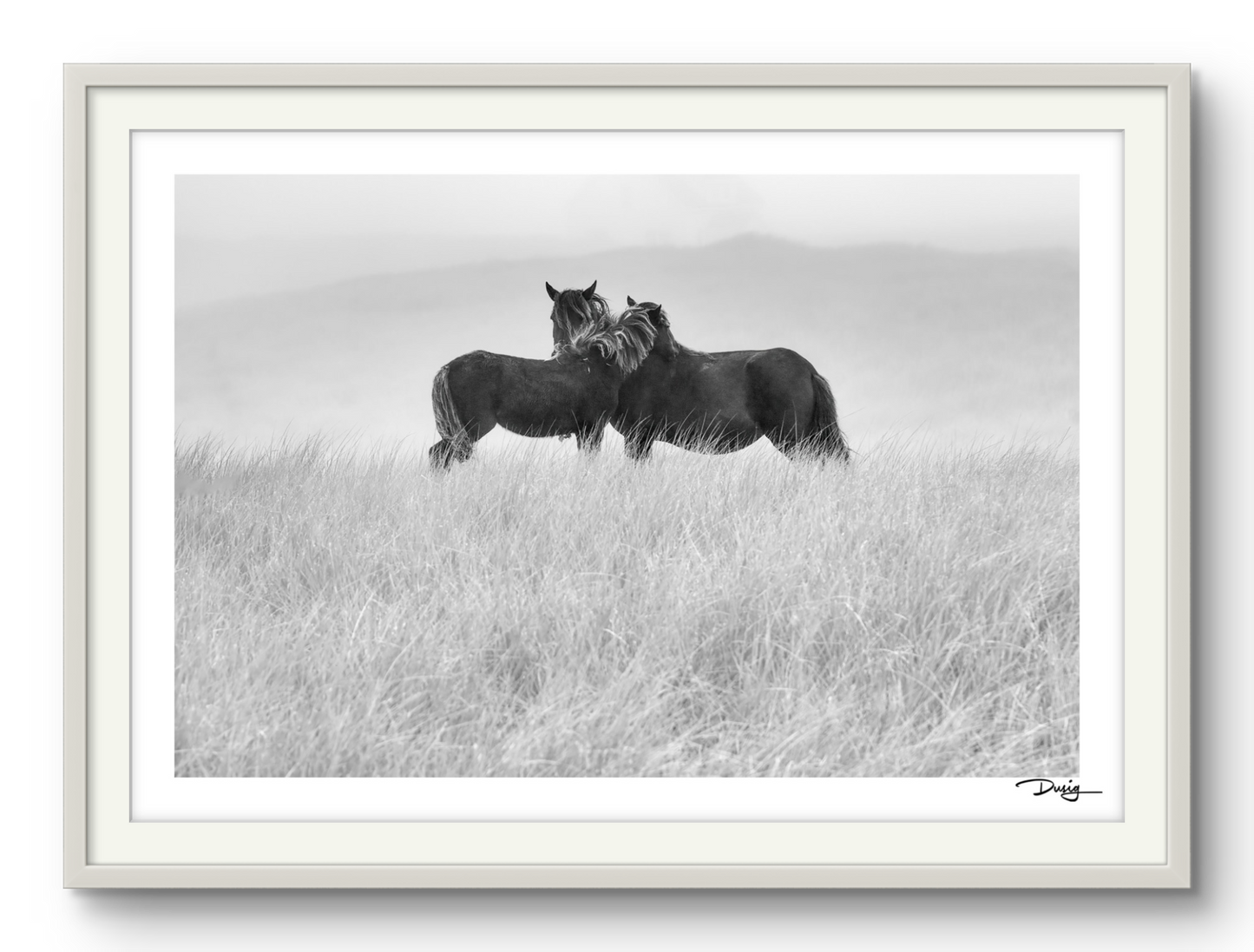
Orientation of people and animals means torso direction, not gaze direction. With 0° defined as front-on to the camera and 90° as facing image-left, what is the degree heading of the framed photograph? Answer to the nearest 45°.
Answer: approximately 0°
